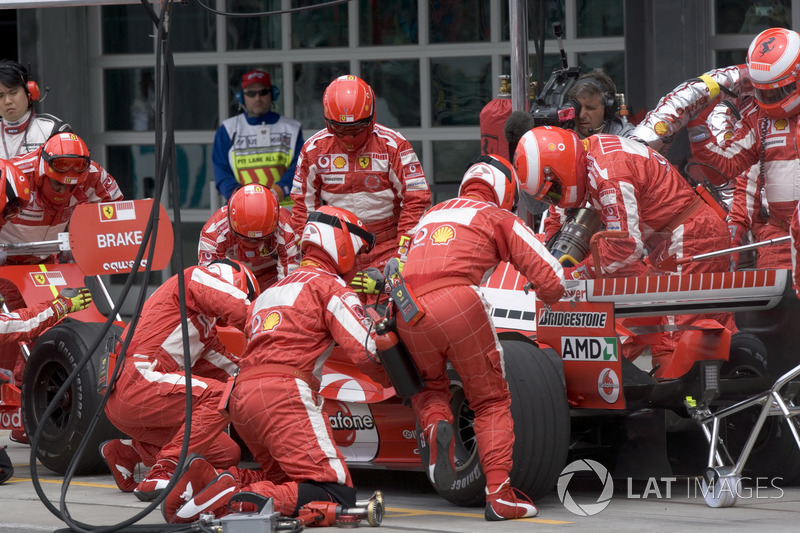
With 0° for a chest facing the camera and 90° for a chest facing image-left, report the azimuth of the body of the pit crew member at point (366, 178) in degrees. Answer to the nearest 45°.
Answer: approximately 0°

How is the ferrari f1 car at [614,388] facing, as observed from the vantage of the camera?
facing away from the viewer and to the left of the viewer

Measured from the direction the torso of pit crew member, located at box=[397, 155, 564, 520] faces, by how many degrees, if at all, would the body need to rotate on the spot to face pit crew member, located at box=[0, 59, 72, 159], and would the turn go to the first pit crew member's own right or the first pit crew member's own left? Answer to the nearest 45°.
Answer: approximately 90° to the first pit crew member's own left

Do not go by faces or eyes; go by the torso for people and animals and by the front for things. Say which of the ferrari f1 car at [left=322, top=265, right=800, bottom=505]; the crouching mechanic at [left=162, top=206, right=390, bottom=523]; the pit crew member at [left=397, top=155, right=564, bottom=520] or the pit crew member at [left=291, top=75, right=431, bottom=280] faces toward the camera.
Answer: the pit crew member at [left=291, top=75, right=431, bottom=280]

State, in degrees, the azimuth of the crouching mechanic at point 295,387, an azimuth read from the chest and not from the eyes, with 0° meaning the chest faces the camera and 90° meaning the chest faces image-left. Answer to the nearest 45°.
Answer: approximately 225°

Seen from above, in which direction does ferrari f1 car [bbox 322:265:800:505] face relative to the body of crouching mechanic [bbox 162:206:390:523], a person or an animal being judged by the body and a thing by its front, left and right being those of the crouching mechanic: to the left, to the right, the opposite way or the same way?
to the left
